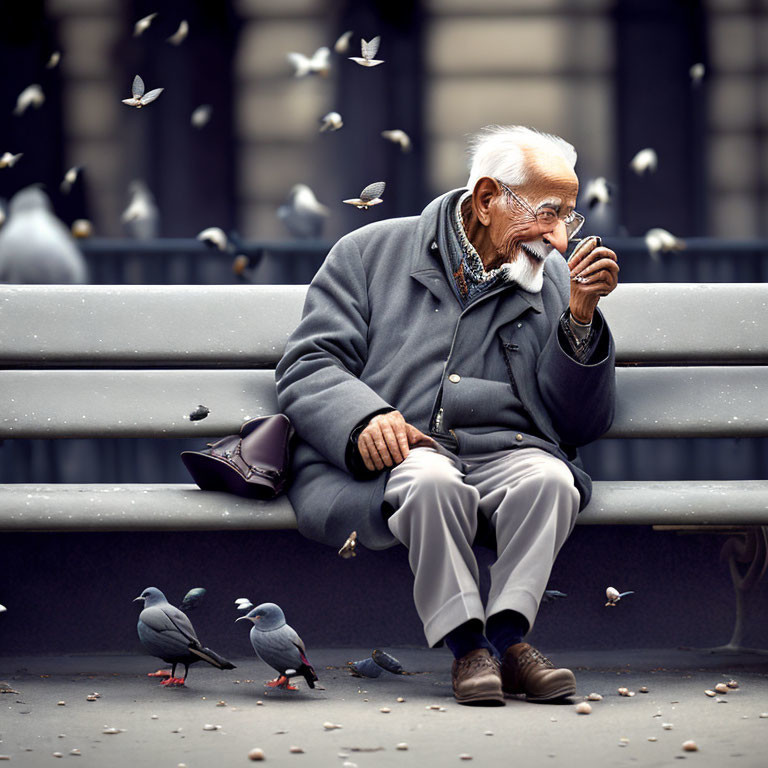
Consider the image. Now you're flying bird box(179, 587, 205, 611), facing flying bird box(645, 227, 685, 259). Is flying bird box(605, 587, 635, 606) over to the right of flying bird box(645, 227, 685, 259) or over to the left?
right

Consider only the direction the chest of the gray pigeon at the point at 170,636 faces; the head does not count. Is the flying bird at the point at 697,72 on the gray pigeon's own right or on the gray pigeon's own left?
on the gray pigeon's own right

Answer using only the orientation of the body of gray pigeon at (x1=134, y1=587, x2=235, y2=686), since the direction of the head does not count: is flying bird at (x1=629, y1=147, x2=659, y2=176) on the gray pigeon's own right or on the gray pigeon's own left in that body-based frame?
on the gray pigeon's own right

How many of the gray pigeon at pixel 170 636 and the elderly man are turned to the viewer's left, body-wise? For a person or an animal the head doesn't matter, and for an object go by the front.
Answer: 1

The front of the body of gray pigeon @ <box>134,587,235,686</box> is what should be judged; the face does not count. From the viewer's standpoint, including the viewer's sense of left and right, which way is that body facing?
facing to the left of the viewer

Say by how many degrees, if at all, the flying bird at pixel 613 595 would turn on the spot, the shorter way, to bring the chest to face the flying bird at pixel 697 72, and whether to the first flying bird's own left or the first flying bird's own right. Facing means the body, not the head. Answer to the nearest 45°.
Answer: approximately 90° to the first flying bird's own right

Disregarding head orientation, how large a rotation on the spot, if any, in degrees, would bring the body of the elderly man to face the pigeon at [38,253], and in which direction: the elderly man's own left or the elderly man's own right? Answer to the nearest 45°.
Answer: approximately 180°

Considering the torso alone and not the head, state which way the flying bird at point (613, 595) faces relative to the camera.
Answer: to the viewer's left

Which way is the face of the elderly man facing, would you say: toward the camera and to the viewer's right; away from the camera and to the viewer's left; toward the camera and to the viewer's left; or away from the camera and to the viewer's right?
toward the camera and to the viewer's right

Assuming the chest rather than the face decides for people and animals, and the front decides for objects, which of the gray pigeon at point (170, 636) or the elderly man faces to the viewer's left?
the gray pigeon

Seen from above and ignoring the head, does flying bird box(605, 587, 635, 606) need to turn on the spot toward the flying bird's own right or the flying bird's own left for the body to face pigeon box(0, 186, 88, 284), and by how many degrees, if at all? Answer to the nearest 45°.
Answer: approximately 45° to the flying bird's own right

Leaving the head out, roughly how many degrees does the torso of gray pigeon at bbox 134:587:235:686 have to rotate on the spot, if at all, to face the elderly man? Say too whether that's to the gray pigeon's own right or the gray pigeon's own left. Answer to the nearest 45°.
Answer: approximately 180°
